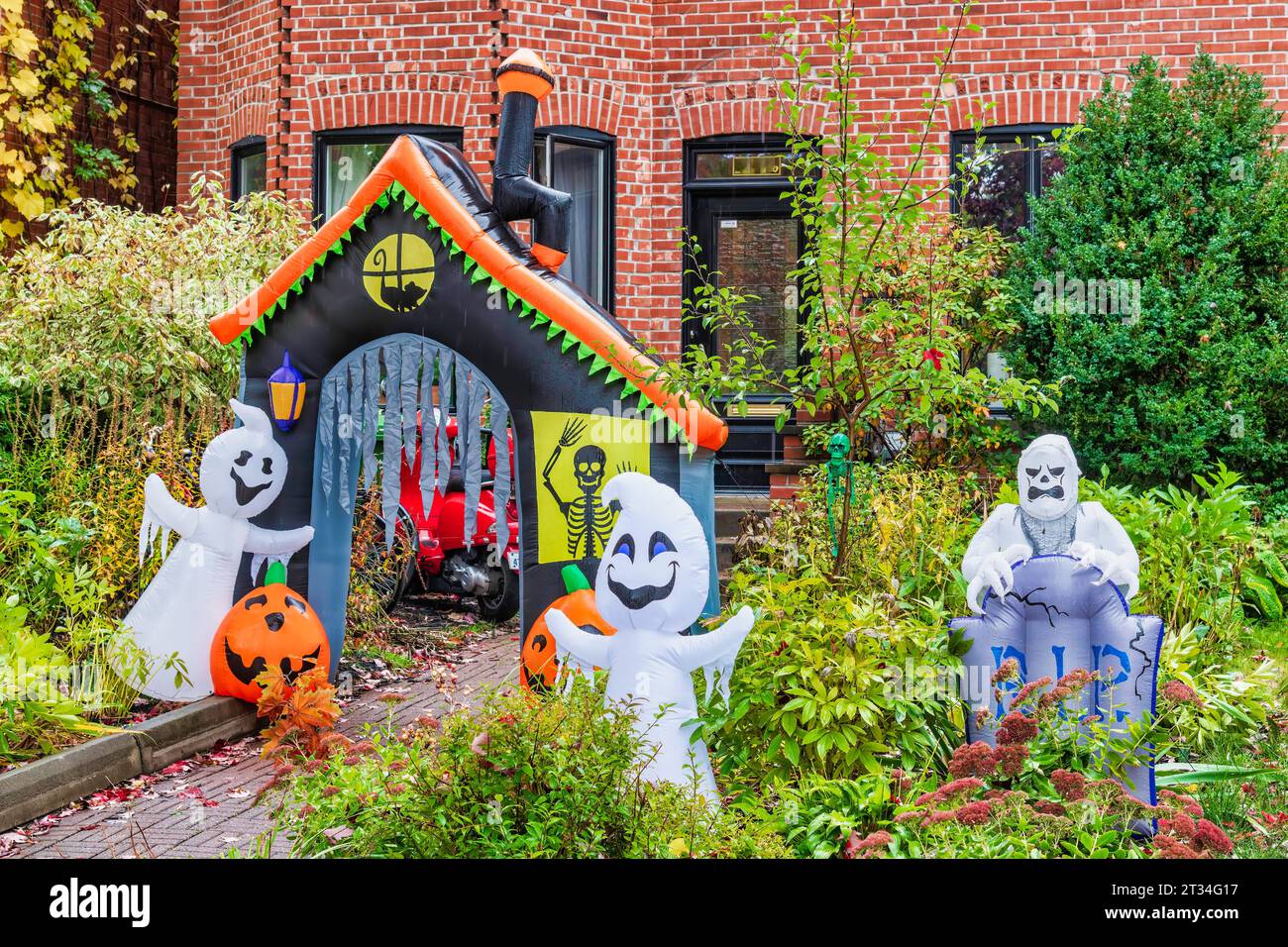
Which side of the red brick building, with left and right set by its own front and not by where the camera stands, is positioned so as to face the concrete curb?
front

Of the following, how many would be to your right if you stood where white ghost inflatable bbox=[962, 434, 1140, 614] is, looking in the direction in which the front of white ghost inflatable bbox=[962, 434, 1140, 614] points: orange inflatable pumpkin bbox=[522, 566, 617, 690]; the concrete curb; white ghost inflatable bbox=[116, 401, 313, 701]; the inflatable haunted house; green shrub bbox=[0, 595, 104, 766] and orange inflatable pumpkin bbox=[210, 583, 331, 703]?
6

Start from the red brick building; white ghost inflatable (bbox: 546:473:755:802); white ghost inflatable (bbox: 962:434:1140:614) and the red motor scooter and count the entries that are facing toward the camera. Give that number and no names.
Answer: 3

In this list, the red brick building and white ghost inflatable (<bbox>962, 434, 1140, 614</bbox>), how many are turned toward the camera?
2

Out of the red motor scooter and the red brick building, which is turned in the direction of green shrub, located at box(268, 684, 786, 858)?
the red brick building

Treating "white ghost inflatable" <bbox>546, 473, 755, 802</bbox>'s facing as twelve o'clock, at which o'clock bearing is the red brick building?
The red brick building is roughly at 6 o'clock from the white ghost inflatable.

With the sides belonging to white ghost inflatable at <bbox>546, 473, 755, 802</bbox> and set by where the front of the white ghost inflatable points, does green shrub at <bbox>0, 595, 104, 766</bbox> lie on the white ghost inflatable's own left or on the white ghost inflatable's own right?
on the white ghost inflatable's own right

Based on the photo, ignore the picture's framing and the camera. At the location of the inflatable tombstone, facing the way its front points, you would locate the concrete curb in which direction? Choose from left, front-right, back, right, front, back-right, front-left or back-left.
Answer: right

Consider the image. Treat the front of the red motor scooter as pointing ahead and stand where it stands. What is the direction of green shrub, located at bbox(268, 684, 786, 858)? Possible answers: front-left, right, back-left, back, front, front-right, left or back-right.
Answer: back-left

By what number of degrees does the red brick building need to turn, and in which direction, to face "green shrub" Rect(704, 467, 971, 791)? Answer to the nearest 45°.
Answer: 0° — it already faces it

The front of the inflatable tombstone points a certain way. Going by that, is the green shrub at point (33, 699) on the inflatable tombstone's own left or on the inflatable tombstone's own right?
on the inflatable tombstone's own right

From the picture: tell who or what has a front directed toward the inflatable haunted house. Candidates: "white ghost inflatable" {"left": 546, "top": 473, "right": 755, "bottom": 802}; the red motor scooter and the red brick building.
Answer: the red brick building

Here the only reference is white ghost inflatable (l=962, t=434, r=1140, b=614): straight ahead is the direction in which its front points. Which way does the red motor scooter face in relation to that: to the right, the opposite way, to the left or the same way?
to the right

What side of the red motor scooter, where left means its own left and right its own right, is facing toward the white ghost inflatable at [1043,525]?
back

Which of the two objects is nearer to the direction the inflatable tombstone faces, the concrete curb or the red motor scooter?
the concrete curb

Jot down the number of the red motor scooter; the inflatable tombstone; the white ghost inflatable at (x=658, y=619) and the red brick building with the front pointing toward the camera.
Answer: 3

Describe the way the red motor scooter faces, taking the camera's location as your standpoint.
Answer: facing away from the viewer and to the left of the viewer
